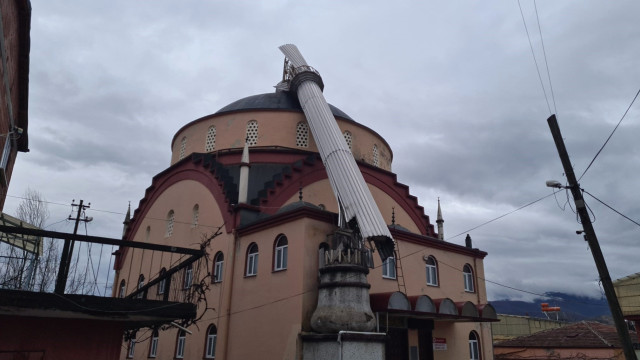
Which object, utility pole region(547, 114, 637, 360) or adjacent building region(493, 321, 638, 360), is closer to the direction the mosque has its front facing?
the utility pole

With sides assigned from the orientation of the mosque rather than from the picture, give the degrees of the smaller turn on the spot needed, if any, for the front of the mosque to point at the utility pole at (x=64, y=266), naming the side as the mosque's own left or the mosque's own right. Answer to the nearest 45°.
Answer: approximately 45° to the mosque's own right

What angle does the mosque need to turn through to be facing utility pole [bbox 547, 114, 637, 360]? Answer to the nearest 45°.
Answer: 0° — it already faces it

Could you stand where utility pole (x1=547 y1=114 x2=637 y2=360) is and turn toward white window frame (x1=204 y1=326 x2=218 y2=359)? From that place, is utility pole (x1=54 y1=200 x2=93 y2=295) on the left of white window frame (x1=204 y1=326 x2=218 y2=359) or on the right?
left

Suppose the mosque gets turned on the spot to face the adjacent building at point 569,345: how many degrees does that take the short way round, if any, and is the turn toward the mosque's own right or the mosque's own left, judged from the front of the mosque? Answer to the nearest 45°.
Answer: approximately 90° to the mosque's own left

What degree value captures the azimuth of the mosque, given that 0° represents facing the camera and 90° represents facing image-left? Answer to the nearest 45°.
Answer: approximately 315°
